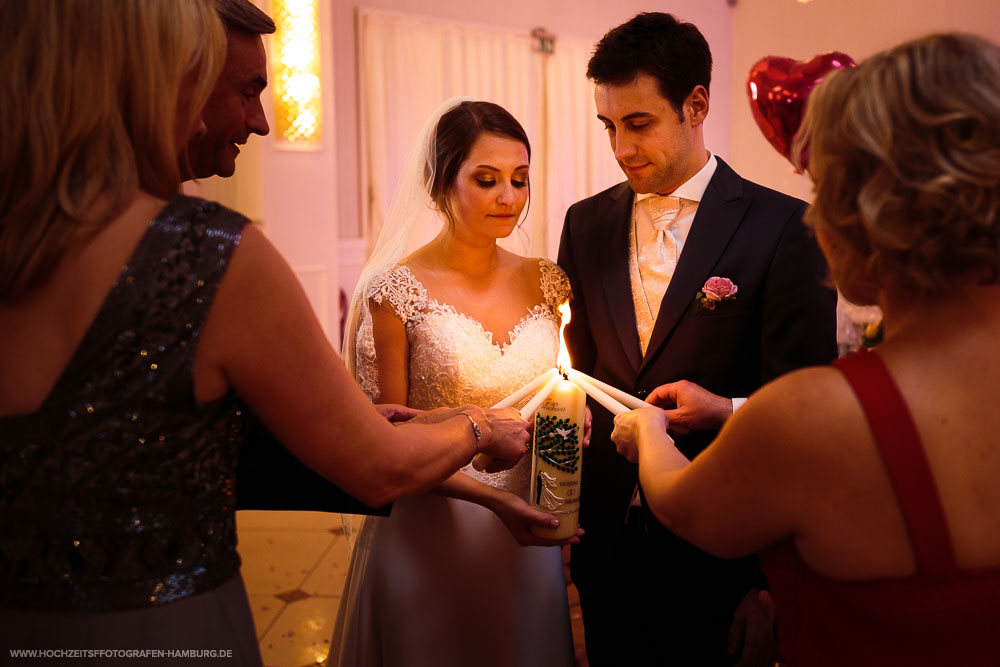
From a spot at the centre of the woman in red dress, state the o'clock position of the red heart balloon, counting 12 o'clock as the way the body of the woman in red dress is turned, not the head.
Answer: The red heart balloon is roughly at 1 o'clock from the woman in red dress.

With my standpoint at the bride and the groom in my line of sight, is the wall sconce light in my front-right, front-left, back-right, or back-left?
back-left

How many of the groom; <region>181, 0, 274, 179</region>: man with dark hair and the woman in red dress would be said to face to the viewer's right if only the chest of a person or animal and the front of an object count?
1

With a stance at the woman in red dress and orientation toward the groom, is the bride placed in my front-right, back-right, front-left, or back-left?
front-left

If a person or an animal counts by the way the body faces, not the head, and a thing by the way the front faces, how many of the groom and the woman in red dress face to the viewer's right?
0

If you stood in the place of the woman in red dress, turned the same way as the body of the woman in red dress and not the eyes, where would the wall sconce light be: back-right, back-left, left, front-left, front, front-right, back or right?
front

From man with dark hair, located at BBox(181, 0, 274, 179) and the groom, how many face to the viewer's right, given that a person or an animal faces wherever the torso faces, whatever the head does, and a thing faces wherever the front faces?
1

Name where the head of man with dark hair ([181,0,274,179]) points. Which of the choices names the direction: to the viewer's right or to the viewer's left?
to the viewer's right

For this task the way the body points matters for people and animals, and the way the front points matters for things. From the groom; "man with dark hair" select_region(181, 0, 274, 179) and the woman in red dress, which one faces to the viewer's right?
the man with dark hair

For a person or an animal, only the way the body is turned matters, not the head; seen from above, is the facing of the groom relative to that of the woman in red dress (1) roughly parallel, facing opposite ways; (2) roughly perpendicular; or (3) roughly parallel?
roughly perpendicular

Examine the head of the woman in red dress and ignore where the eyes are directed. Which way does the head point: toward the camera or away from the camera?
away from the camera

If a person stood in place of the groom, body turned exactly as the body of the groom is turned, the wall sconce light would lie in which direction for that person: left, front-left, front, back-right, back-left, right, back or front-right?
right

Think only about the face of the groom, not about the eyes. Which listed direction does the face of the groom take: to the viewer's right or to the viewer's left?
to the viewer's left

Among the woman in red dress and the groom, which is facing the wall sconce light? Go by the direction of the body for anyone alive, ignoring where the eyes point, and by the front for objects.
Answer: the woman in red dress

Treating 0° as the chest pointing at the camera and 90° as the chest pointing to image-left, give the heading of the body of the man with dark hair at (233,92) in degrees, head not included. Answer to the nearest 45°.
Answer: approximately 270°
